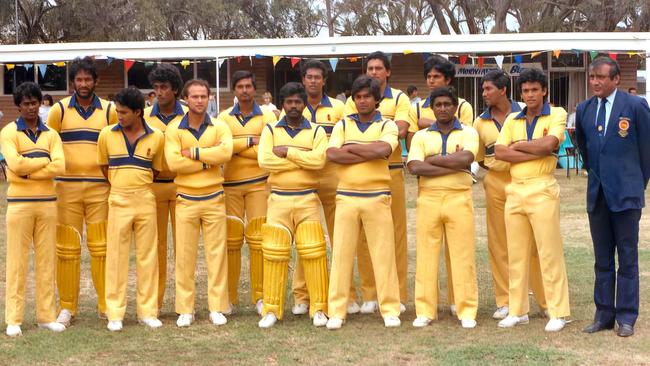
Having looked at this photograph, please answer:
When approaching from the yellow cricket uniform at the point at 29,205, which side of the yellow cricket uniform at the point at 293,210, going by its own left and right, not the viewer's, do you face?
right

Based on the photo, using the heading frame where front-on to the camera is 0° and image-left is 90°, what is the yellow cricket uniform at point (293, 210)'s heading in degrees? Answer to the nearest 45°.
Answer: approximately 0°

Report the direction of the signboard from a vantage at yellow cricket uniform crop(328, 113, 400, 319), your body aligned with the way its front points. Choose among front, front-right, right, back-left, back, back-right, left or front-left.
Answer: back

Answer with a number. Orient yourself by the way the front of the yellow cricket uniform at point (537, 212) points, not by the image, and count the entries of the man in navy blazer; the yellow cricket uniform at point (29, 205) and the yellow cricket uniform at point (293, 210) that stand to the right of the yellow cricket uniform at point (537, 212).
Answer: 2

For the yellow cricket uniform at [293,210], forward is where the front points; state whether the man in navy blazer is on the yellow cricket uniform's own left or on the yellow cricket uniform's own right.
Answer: on the yellow cricket uniform's own left

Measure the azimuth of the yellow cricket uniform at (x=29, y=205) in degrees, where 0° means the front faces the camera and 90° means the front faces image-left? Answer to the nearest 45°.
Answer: approximately 0°

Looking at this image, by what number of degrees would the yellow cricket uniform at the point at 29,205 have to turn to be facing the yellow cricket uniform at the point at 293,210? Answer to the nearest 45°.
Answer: approximately 90° to its left

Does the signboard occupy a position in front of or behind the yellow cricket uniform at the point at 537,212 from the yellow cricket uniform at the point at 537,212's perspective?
behind

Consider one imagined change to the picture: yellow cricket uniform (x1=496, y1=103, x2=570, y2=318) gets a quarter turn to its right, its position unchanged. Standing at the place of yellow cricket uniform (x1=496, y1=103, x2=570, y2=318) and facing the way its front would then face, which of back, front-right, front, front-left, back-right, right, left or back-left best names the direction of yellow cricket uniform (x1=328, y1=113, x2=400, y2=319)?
front

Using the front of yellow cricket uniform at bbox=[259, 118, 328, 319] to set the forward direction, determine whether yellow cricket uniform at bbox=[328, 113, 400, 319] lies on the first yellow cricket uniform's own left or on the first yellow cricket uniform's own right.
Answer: on the first yellow cricket uniform's own left

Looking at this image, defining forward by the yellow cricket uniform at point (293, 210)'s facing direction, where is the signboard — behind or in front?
behind

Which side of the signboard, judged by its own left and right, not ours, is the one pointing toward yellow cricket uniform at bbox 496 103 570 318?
front

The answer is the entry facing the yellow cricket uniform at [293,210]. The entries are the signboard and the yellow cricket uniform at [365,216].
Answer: the signboard
